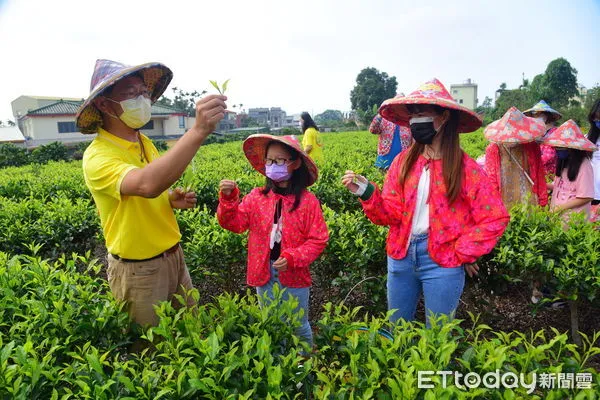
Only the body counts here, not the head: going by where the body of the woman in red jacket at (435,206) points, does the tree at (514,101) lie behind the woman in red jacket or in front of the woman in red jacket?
behind

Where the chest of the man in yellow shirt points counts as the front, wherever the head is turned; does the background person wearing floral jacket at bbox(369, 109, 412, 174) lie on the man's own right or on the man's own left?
on the man's own left

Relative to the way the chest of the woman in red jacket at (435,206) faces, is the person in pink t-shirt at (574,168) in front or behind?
behind

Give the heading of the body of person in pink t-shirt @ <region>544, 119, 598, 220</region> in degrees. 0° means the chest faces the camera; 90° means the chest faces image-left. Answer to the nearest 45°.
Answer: approximately 45°

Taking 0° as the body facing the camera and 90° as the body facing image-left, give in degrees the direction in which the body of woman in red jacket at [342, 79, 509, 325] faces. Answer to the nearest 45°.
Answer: approximately 45°

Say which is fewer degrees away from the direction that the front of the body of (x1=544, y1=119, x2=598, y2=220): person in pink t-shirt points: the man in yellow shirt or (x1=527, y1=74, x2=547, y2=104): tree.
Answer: the man in yellow shirt

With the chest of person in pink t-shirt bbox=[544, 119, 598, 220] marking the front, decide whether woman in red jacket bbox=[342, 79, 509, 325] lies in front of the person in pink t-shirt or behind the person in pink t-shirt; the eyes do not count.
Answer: in front

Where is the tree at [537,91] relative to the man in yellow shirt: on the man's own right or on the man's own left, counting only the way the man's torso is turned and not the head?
on the man's own left

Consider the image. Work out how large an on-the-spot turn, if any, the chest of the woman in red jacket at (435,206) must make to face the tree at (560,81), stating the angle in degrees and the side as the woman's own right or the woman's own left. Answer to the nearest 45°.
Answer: approximately 135° to the woman's own right

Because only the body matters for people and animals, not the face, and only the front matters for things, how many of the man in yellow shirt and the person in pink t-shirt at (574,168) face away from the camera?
0

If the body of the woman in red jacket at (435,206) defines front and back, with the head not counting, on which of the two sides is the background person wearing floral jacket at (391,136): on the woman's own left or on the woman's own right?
on the woman's own right

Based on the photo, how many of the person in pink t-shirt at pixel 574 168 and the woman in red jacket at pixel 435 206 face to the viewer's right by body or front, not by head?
0

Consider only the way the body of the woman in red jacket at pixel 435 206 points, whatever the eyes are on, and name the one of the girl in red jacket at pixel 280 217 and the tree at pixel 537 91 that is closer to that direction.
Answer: the girl in red jacket
